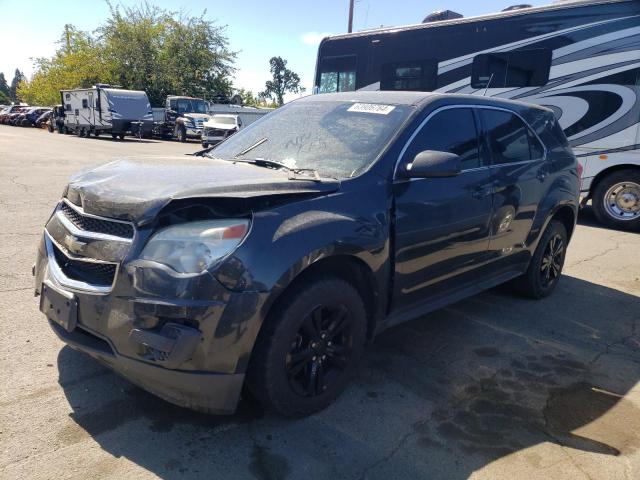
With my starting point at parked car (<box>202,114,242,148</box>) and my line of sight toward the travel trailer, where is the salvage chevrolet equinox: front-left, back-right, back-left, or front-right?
back-left

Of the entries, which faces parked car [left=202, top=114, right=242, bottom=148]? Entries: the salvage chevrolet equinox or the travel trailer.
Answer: the travel trailer

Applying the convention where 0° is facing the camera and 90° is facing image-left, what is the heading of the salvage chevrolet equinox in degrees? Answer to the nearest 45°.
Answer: approximately 45°

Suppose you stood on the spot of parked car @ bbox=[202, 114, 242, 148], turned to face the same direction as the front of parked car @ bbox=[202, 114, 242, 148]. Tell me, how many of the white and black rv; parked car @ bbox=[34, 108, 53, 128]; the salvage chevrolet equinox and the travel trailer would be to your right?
2

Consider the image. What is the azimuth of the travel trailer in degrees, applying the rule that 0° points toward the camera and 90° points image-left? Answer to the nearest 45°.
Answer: approximately 315°

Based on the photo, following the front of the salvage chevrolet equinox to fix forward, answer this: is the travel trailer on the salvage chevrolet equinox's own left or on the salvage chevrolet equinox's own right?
on the salvage chevrolet equinox's own right

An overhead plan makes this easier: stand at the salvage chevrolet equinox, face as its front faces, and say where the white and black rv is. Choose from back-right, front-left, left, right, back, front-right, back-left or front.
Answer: back

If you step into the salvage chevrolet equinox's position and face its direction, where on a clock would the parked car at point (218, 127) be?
The parked car is roughly at 4 o'clock from the salvage chevrolet equinox.

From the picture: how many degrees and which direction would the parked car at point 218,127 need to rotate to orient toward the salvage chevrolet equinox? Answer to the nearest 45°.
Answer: approximately 45° to its left

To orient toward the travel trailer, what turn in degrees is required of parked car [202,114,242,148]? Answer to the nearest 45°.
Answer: approximately 90° to its right

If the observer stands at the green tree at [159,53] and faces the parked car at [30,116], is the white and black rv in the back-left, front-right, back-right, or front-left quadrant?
back-left
